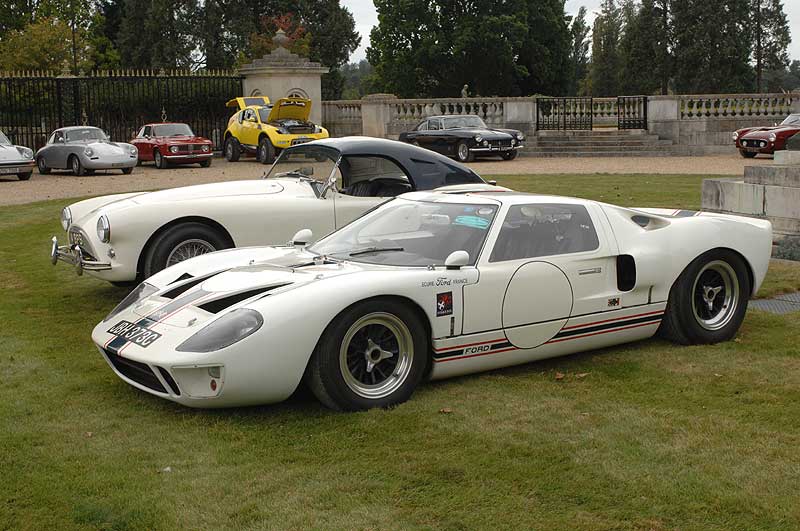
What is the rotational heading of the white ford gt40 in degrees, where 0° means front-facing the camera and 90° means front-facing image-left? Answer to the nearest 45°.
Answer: approximately 45°

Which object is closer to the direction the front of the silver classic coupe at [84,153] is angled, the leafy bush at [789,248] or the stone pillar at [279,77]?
the leafy bush

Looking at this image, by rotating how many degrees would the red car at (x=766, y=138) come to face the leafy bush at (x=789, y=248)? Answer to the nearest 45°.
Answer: approximately 45° to its left

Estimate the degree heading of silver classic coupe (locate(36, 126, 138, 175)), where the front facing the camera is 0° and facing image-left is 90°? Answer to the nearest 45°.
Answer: approximately 315°

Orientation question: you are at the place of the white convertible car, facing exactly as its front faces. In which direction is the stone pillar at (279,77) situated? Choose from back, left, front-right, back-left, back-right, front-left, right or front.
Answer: back-right

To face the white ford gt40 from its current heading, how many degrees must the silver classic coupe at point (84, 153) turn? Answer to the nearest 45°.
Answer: approximately 45° to its right

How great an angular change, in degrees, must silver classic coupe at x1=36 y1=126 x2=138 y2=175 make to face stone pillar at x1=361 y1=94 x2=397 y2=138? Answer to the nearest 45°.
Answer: approximately 90° to its left

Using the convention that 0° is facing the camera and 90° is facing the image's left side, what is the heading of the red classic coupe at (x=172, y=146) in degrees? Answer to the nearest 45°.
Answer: approximately 315°

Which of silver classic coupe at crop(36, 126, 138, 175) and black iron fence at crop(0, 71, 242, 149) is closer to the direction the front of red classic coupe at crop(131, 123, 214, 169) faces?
the silver classic coupe

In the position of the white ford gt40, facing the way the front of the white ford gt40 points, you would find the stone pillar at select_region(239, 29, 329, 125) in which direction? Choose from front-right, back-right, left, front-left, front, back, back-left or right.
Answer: back-right
